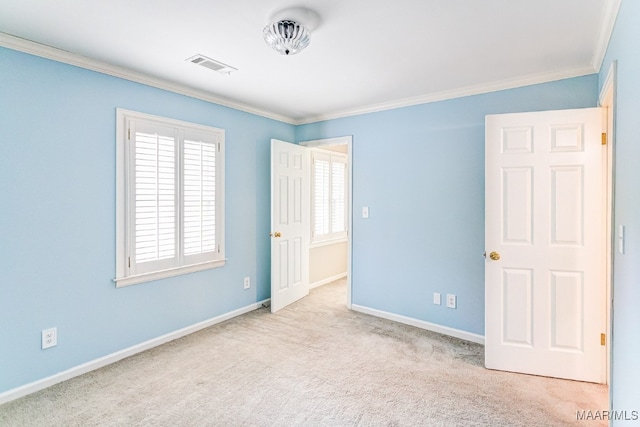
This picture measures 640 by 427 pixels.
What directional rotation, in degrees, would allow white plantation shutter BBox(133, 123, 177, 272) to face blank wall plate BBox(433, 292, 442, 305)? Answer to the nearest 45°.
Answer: approximately 45° to its left

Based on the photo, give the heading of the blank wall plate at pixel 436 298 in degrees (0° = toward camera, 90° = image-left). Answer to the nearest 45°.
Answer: approximately 0°

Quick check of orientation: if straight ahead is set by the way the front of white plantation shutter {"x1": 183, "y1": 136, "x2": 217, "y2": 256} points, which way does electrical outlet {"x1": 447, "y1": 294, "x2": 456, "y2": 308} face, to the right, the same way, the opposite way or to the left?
to the right

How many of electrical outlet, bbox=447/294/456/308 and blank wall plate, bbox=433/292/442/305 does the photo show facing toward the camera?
2

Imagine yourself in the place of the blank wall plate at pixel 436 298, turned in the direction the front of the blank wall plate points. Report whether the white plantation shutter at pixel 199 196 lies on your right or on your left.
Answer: on your right

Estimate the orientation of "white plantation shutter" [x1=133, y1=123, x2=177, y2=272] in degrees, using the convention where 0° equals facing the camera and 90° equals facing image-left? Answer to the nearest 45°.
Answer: approximately 315°

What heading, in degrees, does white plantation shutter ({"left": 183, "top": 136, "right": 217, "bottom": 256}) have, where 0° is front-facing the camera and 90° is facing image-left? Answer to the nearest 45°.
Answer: approximately 315°

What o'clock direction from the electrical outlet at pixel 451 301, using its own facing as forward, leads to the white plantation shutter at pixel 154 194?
The white plantation shutter is roughly at 2 o'clock from the electrical outlet.

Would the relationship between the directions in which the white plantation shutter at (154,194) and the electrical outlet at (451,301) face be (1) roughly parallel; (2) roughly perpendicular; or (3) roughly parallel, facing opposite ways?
roughly perpendicular

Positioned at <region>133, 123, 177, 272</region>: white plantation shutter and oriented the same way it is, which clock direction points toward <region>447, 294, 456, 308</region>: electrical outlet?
The electrical outlet is roughly at 11 o'clock from the white plantation shutter.
